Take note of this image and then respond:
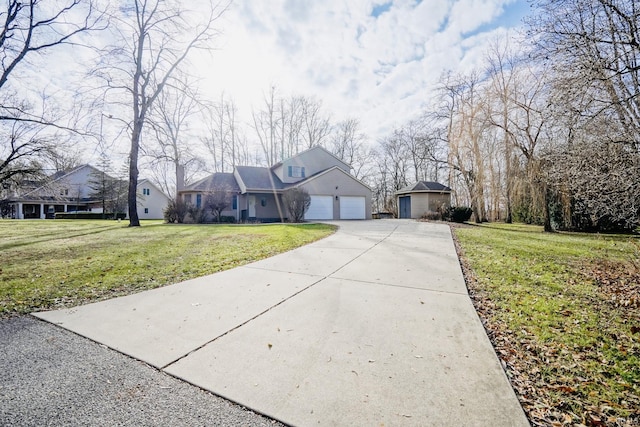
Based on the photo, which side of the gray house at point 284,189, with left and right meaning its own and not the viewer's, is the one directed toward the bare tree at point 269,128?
back

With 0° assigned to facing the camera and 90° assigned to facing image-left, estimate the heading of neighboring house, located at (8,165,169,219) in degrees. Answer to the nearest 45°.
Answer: approximately 0°

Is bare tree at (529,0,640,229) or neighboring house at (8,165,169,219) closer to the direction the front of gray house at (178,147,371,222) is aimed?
the bare tree

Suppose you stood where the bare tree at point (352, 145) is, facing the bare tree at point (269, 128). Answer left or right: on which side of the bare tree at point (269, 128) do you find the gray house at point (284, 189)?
left

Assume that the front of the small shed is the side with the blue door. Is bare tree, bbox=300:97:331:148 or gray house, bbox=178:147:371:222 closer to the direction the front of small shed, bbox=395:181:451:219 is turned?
the gray house

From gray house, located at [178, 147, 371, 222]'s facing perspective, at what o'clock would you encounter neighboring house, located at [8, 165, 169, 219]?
The neighboring house is roughly at 4 o'clock from the gray house.

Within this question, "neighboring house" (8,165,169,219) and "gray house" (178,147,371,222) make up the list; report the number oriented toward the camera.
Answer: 2

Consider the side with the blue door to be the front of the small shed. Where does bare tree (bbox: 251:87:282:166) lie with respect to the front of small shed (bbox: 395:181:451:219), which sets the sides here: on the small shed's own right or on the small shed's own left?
on the small shed's own right
